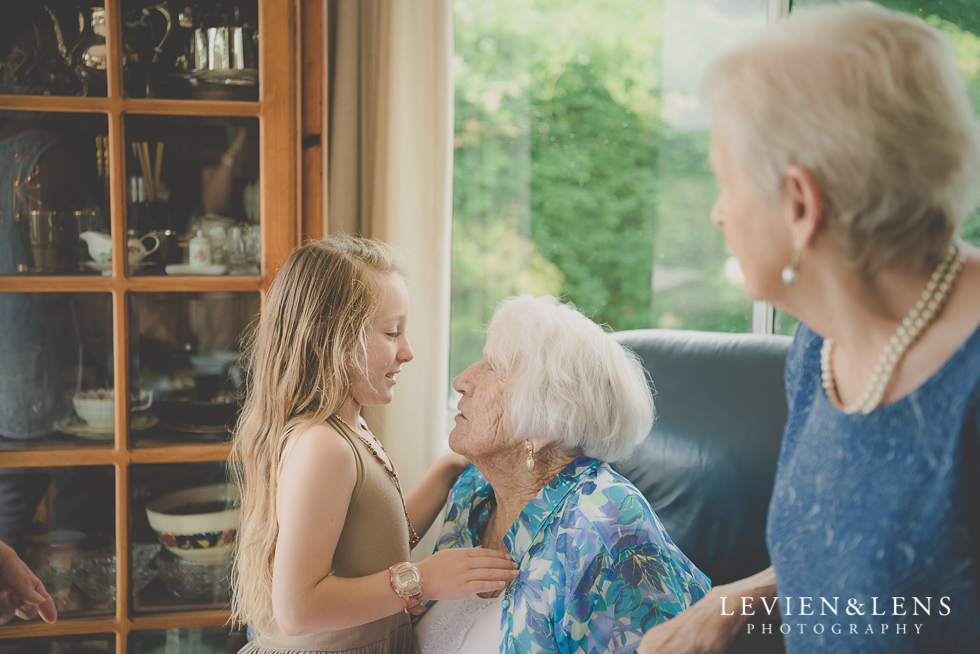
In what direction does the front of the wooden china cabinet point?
toward the camera

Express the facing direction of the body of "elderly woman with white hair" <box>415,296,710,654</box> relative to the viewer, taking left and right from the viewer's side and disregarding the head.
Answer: facing the viewer and to the left of the viewer

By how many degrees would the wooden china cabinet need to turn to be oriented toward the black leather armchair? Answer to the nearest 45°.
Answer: approximately 45° to its left

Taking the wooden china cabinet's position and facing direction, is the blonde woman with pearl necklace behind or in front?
in front

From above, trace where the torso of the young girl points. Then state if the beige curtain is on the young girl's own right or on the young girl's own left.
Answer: on the young girl's own left

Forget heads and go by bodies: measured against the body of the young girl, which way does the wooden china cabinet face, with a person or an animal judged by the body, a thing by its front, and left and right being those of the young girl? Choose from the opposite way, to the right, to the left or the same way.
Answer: to the right

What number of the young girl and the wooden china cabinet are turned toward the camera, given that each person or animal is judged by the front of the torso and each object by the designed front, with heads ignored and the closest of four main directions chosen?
1

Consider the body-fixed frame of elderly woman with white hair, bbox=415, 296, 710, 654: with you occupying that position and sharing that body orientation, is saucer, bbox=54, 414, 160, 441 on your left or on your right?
on your right

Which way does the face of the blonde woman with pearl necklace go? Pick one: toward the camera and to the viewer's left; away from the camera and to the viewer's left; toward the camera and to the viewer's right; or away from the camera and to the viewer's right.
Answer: away from the camera and to the viewer's left

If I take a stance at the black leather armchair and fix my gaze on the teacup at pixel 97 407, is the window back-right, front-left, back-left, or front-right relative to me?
front-right

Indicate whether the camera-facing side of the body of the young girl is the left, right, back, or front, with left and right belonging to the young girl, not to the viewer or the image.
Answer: right

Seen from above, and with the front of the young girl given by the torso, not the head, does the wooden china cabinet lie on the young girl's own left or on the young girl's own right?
on the young girl's own left

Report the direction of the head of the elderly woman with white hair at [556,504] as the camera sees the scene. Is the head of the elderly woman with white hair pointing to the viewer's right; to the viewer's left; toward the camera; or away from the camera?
to the viewer's left

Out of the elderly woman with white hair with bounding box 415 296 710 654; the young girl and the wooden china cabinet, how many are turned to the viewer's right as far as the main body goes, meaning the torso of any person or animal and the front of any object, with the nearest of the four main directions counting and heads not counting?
1
